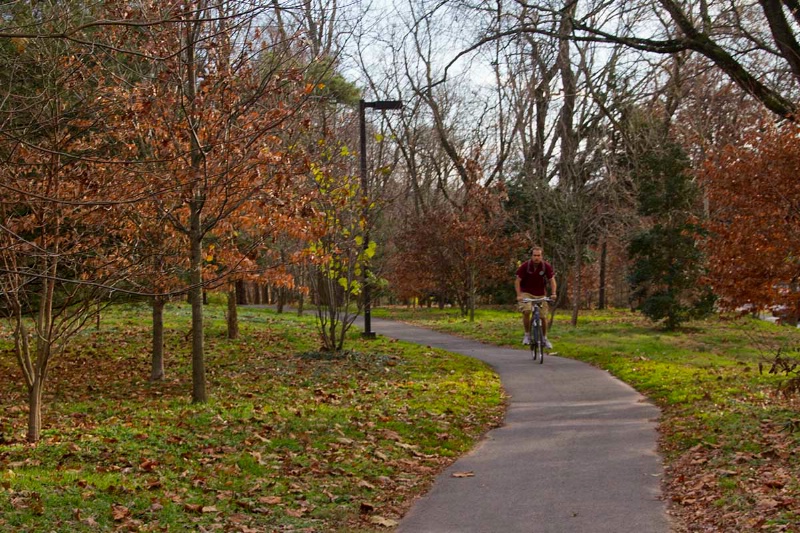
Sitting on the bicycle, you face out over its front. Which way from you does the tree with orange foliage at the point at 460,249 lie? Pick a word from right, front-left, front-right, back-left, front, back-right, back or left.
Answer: back

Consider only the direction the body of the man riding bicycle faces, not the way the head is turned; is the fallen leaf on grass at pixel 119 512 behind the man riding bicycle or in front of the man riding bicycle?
in front

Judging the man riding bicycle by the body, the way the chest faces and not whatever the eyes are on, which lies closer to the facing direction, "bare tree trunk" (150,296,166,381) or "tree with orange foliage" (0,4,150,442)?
the tree with orange foliage

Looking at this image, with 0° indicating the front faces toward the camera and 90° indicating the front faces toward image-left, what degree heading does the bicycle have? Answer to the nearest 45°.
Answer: approximately 0°

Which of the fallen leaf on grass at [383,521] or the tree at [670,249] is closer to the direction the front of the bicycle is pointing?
the fallen leaf on grass

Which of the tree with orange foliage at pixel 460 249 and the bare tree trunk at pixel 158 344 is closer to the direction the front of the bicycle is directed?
the bare tree trunk

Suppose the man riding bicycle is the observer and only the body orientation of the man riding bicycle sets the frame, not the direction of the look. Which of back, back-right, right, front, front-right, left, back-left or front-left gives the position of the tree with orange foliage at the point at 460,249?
back

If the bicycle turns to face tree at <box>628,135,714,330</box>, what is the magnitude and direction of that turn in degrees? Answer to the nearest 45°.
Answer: approximately 135° to its left

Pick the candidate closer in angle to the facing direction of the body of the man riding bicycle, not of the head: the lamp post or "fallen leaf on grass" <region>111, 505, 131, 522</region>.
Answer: the fallen leaf on grass

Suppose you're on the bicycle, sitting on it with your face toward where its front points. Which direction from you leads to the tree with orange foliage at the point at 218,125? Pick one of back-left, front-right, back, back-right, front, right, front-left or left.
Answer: front-right

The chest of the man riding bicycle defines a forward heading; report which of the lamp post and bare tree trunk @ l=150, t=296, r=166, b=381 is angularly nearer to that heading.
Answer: the bare tree trunk
